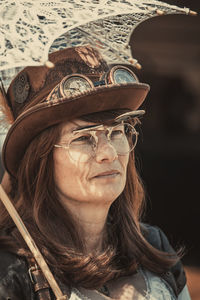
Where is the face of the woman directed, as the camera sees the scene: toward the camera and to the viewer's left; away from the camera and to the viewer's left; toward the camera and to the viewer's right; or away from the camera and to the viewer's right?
toward the camera and to the viewer's right

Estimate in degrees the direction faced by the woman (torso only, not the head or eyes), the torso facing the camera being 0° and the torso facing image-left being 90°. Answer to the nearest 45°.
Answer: approximately 315°
